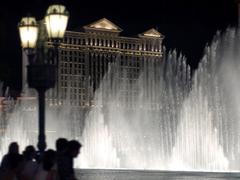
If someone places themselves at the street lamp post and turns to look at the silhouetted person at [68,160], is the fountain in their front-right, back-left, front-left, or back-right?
back-left

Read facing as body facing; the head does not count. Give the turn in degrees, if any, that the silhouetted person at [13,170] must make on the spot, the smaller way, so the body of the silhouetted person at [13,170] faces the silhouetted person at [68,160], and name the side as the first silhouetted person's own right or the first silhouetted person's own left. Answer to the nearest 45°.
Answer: approximately 90° to the first silhouetted person's own right

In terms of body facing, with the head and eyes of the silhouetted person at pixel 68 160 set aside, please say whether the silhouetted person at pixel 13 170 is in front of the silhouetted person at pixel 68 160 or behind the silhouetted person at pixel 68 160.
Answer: behind

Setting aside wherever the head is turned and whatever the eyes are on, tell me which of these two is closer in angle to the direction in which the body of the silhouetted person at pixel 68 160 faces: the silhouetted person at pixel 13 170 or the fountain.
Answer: the fountain

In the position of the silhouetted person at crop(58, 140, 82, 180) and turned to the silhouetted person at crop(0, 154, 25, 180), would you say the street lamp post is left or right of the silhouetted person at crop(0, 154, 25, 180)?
right

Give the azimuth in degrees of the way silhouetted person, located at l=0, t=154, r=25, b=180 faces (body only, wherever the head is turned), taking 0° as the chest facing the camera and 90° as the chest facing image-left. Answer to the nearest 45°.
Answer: approximately 225°

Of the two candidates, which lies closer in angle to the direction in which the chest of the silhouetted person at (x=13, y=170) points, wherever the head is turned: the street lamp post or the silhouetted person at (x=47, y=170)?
the street lamp post
